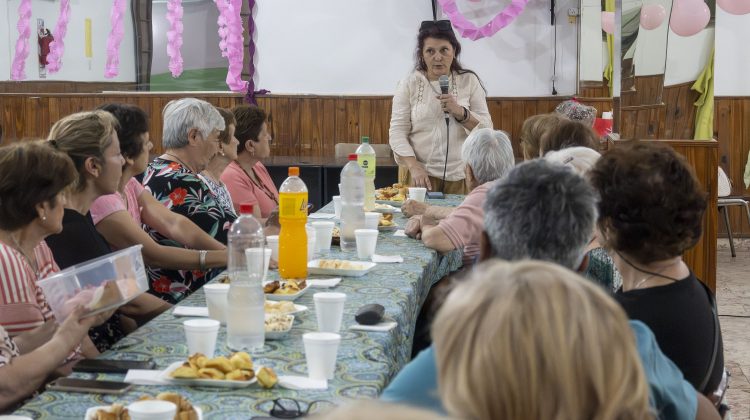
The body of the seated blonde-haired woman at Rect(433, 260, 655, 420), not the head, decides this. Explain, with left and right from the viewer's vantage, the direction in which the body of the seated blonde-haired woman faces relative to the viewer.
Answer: facing away from the viewer

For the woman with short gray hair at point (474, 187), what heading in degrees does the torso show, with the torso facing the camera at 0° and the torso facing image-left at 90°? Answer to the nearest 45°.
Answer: approximately 135°

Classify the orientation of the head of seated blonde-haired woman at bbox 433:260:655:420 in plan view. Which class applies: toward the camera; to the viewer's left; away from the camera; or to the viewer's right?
away from the camera

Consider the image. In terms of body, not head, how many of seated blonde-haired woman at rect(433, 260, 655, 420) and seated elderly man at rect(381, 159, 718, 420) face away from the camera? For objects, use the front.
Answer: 2

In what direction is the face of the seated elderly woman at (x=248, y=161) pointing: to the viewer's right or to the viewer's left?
to the viewer's right

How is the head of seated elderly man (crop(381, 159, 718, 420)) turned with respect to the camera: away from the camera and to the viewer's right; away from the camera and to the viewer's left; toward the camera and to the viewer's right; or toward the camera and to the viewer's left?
away from the camera and to the viewer's left

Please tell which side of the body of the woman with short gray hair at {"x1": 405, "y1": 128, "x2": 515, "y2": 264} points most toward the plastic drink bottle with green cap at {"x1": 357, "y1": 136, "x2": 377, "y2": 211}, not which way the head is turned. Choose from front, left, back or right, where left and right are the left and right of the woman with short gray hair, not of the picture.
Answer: front

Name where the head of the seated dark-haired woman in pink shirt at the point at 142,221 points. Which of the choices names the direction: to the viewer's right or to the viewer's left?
to the viewer's right

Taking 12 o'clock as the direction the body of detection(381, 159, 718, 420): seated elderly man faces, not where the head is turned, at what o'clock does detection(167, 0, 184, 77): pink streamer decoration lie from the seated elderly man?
The pink streamer decoration is roughly at 11 o'clock from the seated elderly man.

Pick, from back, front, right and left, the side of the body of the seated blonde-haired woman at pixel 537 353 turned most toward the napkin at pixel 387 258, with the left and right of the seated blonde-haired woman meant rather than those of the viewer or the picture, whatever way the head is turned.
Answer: front

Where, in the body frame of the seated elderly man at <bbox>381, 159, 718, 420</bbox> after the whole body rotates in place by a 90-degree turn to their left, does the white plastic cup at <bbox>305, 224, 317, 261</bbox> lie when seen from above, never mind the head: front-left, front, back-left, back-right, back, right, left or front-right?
front-right

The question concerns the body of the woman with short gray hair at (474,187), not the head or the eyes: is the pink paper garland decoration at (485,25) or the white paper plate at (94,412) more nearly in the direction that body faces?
the pink paper garland decoration

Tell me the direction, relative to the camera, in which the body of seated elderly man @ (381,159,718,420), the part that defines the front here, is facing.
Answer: away from the camera

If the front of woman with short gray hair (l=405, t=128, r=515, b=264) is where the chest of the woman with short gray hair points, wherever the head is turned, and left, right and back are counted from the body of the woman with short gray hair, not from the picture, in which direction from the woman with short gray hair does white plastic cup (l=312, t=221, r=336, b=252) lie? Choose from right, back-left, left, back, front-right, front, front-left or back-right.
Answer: front-left
